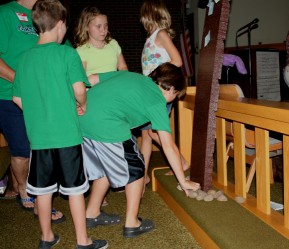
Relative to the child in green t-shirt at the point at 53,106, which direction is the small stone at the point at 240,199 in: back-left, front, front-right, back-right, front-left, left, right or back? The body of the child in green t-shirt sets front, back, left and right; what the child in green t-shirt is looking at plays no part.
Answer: front-right

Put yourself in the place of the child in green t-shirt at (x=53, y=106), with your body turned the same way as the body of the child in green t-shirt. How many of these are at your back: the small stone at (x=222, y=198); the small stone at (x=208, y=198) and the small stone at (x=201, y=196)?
0

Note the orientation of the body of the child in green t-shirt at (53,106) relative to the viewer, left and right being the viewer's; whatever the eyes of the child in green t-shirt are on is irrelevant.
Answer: facing away from the viewer and to the right of the viewer

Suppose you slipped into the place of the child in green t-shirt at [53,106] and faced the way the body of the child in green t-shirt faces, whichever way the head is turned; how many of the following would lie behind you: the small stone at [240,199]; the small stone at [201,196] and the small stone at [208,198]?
0

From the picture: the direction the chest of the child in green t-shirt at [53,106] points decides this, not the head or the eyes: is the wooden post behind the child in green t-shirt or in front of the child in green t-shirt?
in front

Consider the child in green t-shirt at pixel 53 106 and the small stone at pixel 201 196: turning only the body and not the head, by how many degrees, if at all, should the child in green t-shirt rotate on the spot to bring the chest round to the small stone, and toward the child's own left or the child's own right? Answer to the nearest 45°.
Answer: approximately 45° to the child's own right

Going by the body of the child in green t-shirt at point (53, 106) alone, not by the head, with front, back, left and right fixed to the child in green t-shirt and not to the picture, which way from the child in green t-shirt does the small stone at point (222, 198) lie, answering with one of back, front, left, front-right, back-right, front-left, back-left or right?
front-right

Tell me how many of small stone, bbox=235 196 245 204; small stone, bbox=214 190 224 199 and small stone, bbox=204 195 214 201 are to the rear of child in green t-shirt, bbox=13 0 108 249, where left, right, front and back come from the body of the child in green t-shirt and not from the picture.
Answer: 0

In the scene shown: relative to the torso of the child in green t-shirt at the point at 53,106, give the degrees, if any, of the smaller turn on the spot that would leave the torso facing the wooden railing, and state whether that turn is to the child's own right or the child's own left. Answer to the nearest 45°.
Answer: approximately 45° to the child's own right

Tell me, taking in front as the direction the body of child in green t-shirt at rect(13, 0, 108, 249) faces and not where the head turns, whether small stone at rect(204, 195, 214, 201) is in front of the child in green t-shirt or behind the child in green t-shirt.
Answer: in front
